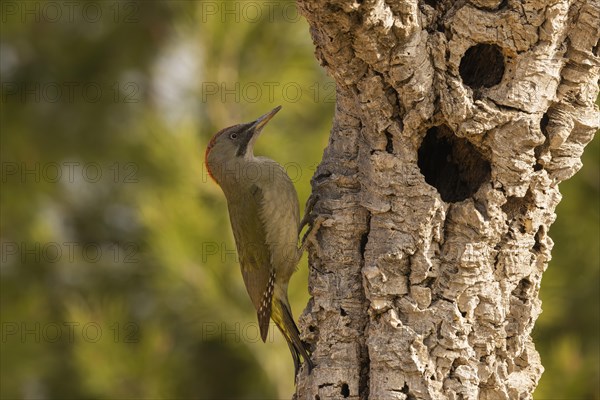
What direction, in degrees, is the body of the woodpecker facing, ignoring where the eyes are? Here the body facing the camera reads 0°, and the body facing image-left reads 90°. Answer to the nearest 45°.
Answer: approximately 270°
